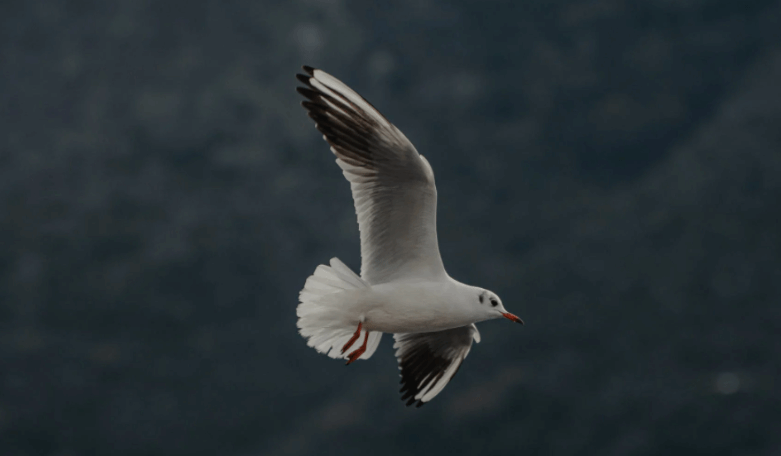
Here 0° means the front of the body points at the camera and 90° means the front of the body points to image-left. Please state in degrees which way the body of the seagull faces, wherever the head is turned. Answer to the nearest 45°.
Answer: approximately 270°
